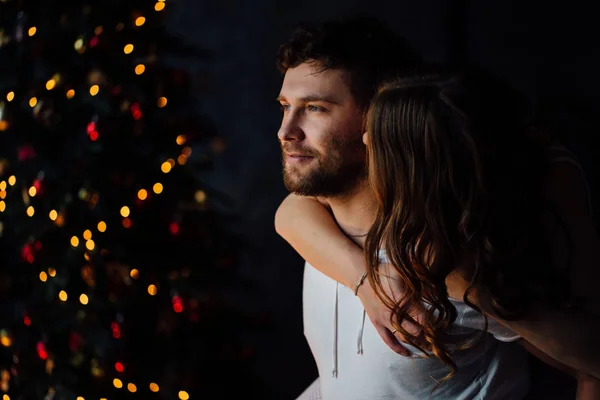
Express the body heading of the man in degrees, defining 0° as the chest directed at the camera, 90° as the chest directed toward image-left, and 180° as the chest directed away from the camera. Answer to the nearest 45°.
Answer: approximately 45°

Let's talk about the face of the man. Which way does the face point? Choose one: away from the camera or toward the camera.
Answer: toward the camera

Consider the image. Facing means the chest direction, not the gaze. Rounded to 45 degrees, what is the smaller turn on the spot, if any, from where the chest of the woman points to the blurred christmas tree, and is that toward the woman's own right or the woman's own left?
approximately 45° to the woman's own right

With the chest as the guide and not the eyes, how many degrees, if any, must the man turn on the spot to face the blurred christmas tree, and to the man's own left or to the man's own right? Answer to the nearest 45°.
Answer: approximately 90° to the man's own right

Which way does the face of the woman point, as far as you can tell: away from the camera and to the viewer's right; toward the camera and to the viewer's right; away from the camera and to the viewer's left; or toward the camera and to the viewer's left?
away from the camera and to the viewer's left

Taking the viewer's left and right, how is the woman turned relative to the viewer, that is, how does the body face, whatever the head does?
facing to the left of the viewer

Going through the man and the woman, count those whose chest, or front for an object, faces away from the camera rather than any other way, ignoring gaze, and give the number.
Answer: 0
